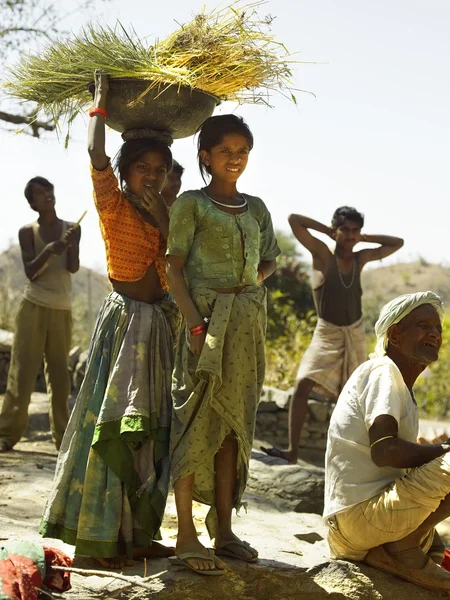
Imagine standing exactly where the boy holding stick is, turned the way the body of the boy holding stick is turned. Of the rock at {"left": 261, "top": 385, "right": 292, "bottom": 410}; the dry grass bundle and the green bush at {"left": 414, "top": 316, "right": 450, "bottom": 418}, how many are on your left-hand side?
2

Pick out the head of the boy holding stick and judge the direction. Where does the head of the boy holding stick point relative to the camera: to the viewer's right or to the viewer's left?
to the viewer's right

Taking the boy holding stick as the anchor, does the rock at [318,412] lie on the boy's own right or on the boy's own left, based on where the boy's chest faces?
on the boy's own left

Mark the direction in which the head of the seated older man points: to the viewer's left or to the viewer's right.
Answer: to the viewer's right

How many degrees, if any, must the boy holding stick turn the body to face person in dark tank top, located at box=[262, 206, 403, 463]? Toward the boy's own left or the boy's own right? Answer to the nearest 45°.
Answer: approximately 45° to the boy's own left

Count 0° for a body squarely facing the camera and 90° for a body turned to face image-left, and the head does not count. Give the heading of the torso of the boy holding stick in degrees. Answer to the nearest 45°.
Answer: approximately 315°

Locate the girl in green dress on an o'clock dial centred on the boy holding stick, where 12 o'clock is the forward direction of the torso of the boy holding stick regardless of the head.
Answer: The girl in green dress is roughly at 1 o'clock from the boy holding stick.
